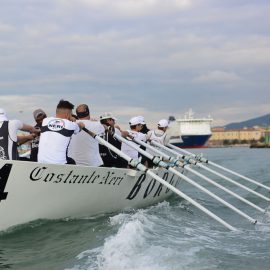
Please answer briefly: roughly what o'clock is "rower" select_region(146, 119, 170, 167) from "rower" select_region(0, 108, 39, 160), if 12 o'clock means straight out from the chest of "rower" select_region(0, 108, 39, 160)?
"rower" select_region(146, 119, 170, 167) is roughly at 12 o'clock from "rower" select_region(0, 108, 39, 160).

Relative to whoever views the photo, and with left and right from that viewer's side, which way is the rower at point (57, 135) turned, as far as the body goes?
facing away from the viewer and to the right of the viewer

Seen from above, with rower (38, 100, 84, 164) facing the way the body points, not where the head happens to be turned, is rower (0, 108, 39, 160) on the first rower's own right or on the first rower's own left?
on the first rower's own left

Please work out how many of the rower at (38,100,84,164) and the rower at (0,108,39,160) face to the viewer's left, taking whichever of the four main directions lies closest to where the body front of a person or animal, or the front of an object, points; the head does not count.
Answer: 0

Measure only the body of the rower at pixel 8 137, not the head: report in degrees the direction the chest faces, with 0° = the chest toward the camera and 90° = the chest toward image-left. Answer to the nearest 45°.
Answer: approximately 225°

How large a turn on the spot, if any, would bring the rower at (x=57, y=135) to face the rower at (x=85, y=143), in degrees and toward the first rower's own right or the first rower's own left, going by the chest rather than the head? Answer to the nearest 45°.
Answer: approximately 45° to the first rower's own left

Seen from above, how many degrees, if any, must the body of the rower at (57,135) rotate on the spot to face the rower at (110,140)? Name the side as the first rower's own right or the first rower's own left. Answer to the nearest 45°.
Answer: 0° — they already face them
